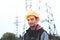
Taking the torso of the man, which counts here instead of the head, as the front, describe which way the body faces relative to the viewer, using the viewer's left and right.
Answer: facing the viewer and to the left of the viewer
